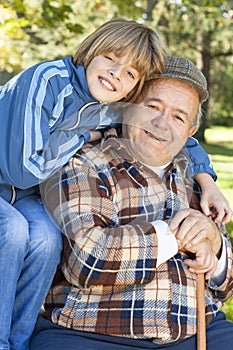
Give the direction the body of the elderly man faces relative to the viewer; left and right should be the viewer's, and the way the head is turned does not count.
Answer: facing the viewer and to the right of the viewer

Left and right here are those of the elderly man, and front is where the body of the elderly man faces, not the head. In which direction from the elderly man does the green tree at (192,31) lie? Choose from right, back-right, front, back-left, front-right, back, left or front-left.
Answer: back-left
